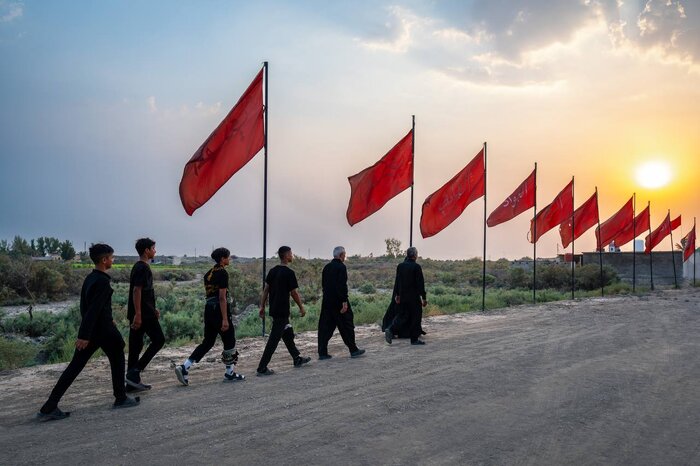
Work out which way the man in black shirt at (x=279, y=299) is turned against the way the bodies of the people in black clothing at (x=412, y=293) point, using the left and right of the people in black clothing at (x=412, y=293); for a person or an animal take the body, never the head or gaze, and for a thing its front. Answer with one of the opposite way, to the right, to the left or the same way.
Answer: the same way

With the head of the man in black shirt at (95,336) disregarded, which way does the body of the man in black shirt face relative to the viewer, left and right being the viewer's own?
facing to the right of the viewer

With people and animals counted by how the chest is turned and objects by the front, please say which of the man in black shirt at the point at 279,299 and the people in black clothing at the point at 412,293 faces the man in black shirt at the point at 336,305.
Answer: the man in black shirt at the point at 279,299

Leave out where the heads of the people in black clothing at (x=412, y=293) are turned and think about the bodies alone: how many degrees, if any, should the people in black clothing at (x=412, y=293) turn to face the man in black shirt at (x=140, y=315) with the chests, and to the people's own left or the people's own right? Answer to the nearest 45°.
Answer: approximately 180°

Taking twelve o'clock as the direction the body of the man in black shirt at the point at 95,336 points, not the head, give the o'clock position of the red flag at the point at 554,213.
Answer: The red flag is roughly at 11 o'clock from the man in black shirt.

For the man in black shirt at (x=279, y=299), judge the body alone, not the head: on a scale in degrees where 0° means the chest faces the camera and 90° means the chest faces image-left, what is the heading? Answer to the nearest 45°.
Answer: approximately 225°

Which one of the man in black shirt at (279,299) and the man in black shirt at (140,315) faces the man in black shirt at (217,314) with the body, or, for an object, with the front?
the man in black shirt at (140,315)

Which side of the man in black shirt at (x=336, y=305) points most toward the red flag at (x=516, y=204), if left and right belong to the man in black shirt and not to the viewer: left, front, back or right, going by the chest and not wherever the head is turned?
front

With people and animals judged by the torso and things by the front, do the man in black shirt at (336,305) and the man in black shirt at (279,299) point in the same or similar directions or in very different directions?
same or similar directions

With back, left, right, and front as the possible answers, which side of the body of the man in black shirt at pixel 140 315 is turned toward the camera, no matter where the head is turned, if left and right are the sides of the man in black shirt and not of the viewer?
right

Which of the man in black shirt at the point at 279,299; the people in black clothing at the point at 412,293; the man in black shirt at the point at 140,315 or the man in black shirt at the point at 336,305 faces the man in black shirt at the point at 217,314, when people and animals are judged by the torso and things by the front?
the man in black shirt at the point at 140,315

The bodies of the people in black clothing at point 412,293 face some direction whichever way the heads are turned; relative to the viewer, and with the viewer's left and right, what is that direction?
facing away from the viewer and to the right of the viewer

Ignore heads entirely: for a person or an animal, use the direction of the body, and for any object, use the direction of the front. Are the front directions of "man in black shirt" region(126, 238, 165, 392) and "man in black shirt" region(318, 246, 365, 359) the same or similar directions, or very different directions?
same or similar directions

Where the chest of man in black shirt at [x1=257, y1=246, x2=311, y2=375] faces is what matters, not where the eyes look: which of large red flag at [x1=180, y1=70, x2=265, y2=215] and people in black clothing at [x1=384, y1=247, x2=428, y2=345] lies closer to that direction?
the people in black clothing

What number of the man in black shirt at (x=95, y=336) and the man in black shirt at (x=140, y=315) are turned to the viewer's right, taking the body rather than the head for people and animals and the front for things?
2

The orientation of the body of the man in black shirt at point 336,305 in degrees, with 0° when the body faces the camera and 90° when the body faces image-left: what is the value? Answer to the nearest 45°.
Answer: approximately 225°

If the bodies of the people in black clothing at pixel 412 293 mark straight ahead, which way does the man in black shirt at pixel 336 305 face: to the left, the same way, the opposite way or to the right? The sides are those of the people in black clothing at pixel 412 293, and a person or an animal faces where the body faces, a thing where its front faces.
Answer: the same way

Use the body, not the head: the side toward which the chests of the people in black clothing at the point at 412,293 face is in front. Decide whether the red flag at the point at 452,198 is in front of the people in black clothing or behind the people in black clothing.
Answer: in front
